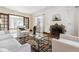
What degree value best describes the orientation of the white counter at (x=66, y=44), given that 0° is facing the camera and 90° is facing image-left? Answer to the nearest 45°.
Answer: approximately 45°

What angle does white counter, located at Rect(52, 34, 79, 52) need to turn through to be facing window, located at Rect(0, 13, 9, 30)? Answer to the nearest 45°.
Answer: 0° — it already faces it
